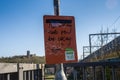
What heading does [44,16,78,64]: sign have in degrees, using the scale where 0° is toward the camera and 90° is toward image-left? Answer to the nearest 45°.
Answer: approximately 0°
